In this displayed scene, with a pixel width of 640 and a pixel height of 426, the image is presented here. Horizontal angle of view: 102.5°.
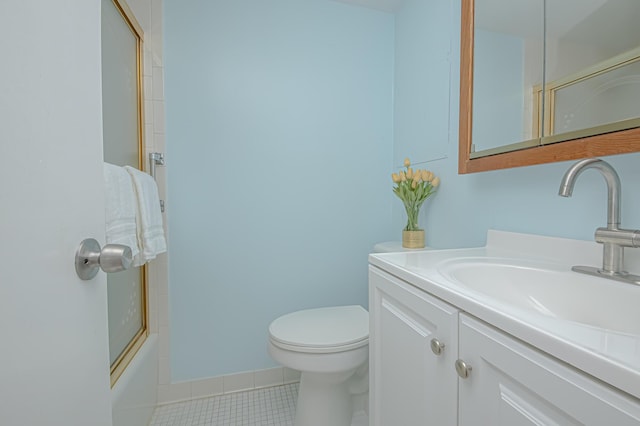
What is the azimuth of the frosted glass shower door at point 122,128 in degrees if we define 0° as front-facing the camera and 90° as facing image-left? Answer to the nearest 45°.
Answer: approximately 270°

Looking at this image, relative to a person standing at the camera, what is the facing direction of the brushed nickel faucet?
facing the viewer and to the left of the viewer

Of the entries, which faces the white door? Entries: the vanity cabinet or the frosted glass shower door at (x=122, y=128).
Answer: the vanity cabinet

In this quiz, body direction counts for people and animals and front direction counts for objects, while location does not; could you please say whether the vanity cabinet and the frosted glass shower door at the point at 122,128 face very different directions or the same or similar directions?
very different directions

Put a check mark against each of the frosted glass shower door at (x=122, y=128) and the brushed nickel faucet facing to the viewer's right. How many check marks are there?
1

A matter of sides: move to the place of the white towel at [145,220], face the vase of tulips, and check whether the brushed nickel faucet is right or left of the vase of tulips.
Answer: right

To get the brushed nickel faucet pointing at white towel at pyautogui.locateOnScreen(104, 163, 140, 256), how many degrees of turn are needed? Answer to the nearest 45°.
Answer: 0° — it already faces it

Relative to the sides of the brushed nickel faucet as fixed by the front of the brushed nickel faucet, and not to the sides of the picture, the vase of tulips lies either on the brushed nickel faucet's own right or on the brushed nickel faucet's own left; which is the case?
on the brushed nickel faucet's own right

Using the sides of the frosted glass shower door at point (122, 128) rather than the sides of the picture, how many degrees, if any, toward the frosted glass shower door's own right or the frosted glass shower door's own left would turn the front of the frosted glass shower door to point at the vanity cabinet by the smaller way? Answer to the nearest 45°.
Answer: approximately 45° to the frosted glass shower door's own right

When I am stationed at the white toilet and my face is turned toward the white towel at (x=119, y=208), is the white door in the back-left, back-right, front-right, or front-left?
front-left

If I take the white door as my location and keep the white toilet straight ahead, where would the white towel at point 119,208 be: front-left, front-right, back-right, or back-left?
front-left

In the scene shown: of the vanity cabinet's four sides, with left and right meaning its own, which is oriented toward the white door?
front

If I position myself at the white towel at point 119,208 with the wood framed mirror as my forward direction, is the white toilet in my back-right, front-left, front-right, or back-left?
front-left

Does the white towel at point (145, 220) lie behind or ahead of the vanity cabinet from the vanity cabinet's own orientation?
ahead
